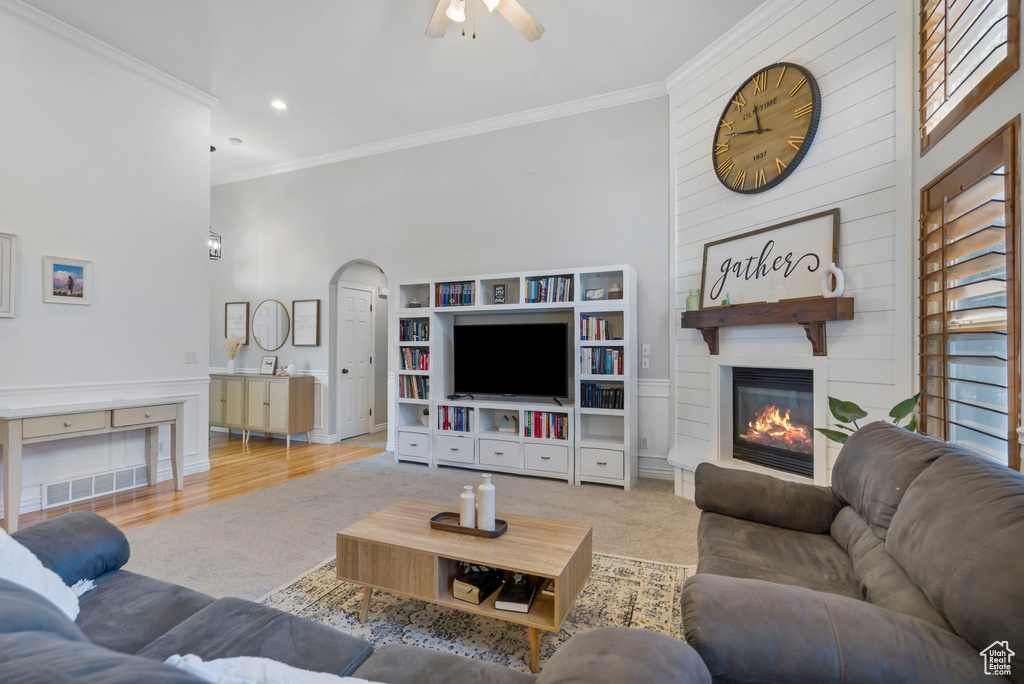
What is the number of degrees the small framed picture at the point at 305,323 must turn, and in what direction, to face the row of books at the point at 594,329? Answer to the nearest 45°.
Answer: approximately 90° to its left

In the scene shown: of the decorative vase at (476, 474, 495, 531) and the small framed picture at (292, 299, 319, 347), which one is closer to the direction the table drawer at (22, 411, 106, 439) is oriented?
the decorative vase

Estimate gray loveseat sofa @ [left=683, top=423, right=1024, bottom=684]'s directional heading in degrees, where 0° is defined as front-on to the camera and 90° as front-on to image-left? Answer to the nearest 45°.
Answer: approximately 90°

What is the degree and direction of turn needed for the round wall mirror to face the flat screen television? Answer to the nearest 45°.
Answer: approximately 90° to its left

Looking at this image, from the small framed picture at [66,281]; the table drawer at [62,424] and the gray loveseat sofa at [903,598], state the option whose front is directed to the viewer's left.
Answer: the gray loveseat sofa

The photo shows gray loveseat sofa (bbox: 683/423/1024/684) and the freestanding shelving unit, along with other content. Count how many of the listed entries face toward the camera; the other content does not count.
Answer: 1

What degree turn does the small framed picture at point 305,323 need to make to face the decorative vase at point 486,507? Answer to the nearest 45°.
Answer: approximately 45° to its left
